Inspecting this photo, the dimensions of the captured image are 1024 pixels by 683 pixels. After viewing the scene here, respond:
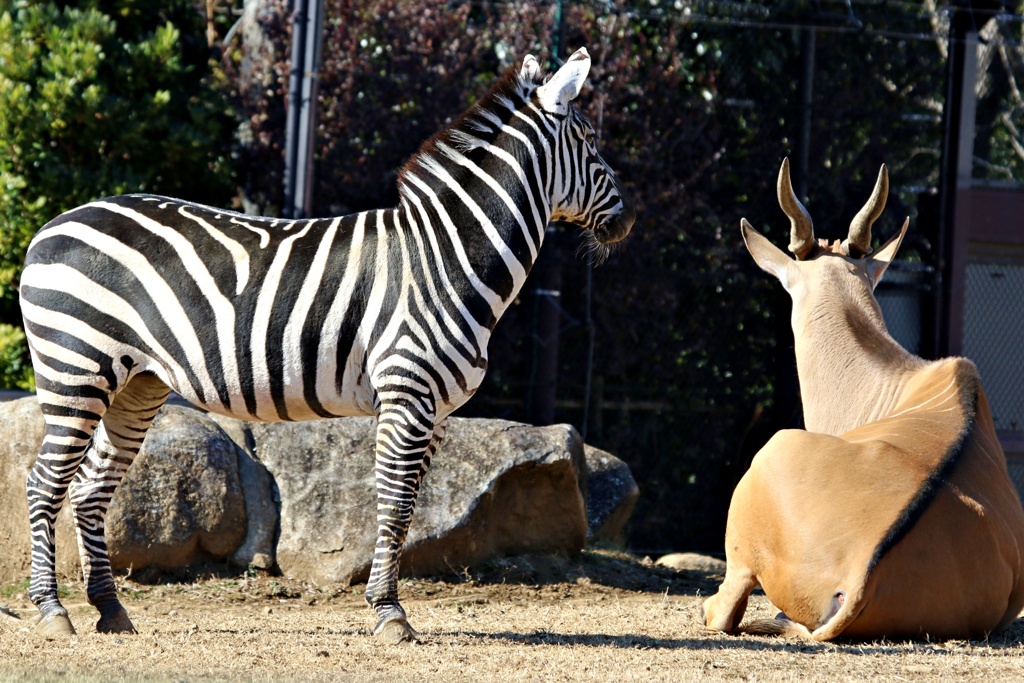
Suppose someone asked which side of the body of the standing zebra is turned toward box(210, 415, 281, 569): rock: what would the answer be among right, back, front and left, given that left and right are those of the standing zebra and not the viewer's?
left

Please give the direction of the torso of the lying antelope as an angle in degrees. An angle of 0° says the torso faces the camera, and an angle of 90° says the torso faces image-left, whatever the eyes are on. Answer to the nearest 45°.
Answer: approximately 180°

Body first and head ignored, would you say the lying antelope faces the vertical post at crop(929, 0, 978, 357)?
yes

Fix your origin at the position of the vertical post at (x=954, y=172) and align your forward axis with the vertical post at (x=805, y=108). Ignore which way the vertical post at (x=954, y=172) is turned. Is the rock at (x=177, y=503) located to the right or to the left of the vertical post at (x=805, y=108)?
left

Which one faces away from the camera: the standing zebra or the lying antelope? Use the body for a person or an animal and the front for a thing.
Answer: the lying antelope

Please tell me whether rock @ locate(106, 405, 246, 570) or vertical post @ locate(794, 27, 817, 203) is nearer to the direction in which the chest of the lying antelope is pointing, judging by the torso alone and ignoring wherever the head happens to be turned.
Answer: the vertical post

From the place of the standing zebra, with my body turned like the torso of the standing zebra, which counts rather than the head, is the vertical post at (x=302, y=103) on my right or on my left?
on my left

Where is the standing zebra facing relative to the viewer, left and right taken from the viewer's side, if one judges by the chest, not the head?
facing to the right of the viewer

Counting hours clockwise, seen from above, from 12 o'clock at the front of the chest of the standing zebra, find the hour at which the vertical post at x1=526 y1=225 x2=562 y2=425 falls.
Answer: The vertical post is roughly at 10 o'clock from the standing zebra.

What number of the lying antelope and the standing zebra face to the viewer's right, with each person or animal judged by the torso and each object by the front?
1
